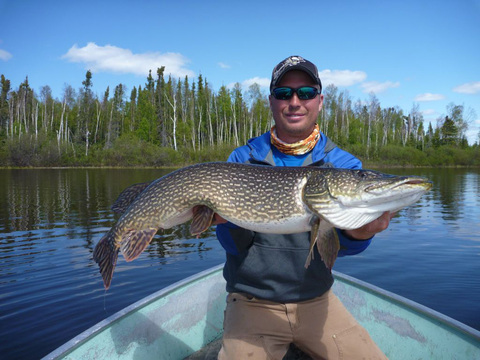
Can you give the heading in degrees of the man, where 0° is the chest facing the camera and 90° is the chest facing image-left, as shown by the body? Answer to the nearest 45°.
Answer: approximately 0°
